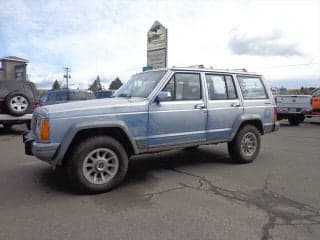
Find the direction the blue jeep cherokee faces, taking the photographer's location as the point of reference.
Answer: facing the viewer and to the left of the viewer

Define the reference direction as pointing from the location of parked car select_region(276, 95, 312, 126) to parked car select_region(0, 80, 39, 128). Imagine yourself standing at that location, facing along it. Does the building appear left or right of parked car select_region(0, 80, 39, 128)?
right

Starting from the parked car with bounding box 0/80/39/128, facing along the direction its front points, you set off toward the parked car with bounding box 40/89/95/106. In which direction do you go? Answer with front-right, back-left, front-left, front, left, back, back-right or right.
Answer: front-right

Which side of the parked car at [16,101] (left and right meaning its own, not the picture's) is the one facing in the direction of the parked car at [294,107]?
right

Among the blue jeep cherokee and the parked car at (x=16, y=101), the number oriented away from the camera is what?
1

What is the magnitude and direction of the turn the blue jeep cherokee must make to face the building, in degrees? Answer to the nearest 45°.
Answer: approximately 90° to its right

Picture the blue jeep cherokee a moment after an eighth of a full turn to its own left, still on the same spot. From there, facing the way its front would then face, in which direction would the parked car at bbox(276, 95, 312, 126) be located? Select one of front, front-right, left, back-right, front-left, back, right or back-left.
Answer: back-left

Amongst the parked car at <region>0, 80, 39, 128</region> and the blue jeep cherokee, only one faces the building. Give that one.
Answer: the parked car

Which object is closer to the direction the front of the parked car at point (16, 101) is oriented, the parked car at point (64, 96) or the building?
the building

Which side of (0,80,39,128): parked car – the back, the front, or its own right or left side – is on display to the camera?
back

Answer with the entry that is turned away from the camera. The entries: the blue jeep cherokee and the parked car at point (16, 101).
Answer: the parked car

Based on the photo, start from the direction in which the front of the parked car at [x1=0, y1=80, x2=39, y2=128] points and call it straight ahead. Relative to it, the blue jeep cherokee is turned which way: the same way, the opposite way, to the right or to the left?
to the left
